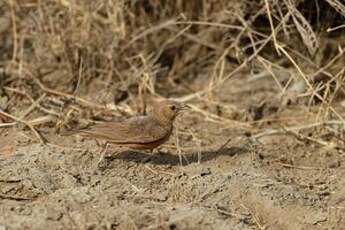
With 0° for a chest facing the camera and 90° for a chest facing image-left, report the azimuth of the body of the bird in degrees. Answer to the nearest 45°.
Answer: approximately 270°
